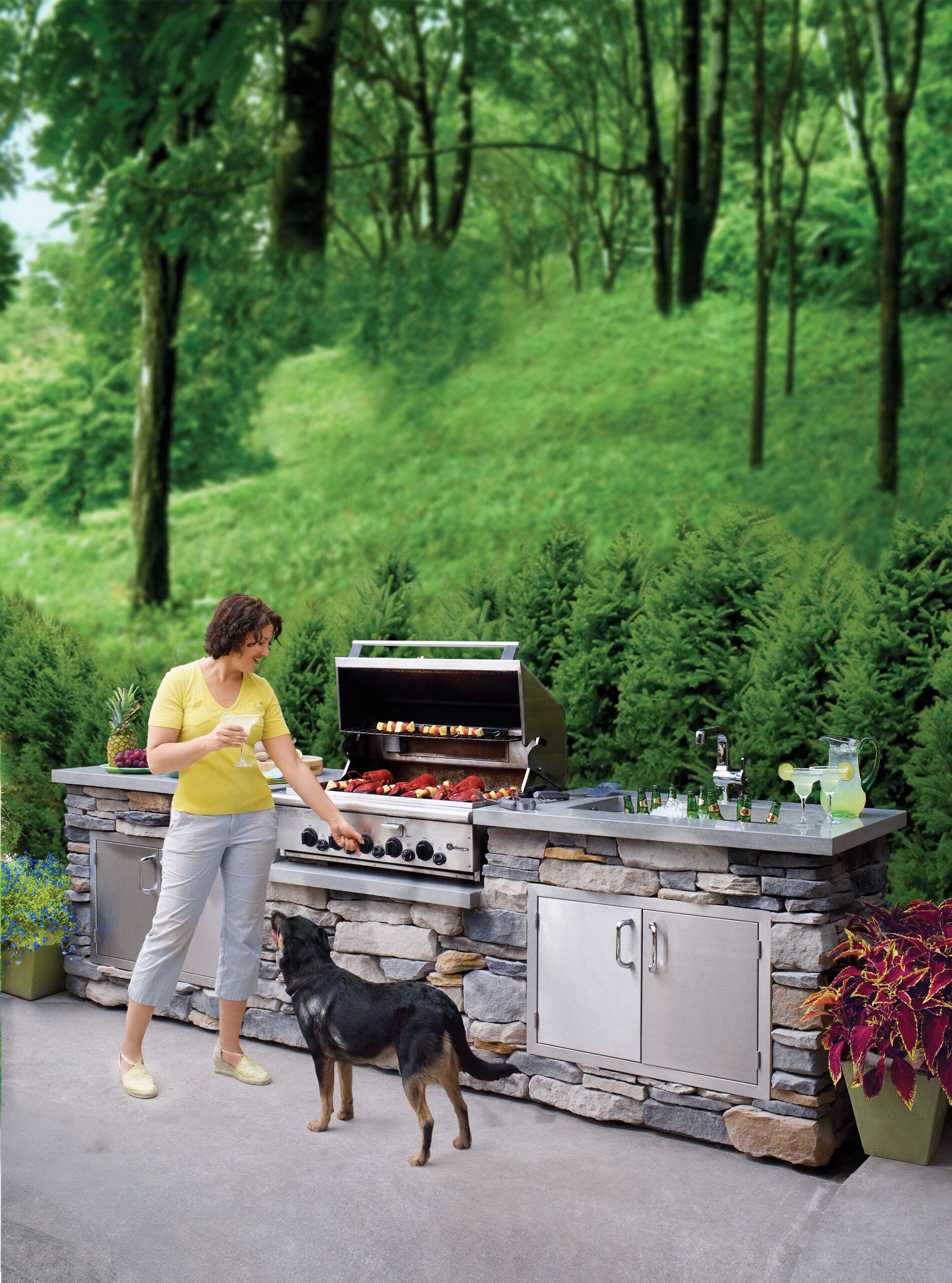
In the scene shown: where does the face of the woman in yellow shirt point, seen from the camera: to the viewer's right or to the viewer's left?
to the viewer's right

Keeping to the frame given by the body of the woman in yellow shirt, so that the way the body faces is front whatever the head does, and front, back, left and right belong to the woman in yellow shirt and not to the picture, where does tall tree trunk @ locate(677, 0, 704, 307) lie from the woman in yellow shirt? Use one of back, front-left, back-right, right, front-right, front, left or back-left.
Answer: left

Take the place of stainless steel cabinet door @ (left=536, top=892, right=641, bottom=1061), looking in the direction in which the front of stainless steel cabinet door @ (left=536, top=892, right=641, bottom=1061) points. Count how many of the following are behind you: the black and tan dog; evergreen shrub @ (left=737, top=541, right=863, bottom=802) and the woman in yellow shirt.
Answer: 1

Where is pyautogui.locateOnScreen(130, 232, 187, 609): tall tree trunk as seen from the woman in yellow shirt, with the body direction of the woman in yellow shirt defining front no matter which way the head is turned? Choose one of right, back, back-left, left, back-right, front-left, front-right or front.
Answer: back-left

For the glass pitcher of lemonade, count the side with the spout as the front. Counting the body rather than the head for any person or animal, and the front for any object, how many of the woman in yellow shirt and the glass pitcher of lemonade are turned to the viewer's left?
1

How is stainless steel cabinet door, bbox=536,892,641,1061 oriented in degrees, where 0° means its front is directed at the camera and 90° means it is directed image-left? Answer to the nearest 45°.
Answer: approximately 45°

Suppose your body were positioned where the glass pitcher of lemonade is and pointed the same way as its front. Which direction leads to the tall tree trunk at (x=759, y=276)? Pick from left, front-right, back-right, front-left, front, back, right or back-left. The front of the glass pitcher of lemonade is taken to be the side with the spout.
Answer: right

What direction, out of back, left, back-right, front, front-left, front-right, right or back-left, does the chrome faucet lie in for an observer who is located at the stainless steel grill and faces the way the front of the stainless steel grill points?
left

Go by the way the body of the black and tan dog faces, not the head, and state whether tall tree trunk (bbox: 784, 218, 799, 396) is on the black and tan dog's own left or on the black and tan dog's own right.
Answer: on the black and tan dog's own right

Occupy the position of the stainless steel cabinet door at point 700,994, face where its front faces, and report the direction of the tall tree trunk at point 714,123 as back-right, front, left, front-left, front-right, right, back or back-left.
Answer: back-right

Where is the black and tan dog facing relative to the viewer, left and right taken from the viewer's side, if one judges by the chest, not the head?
facing away from the viewer and to the left of the viewer

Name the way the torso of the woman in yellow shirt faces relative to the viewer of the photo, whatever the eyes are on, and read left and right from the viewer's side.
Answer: facing the viewer and to the right of the viewer

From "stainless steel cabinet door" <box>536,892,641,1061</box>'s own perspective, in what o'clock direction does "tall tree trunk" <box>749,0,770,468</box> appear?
The tall tree trunk is roughly at 5 o'clock from the stainless steel cabinet door.
